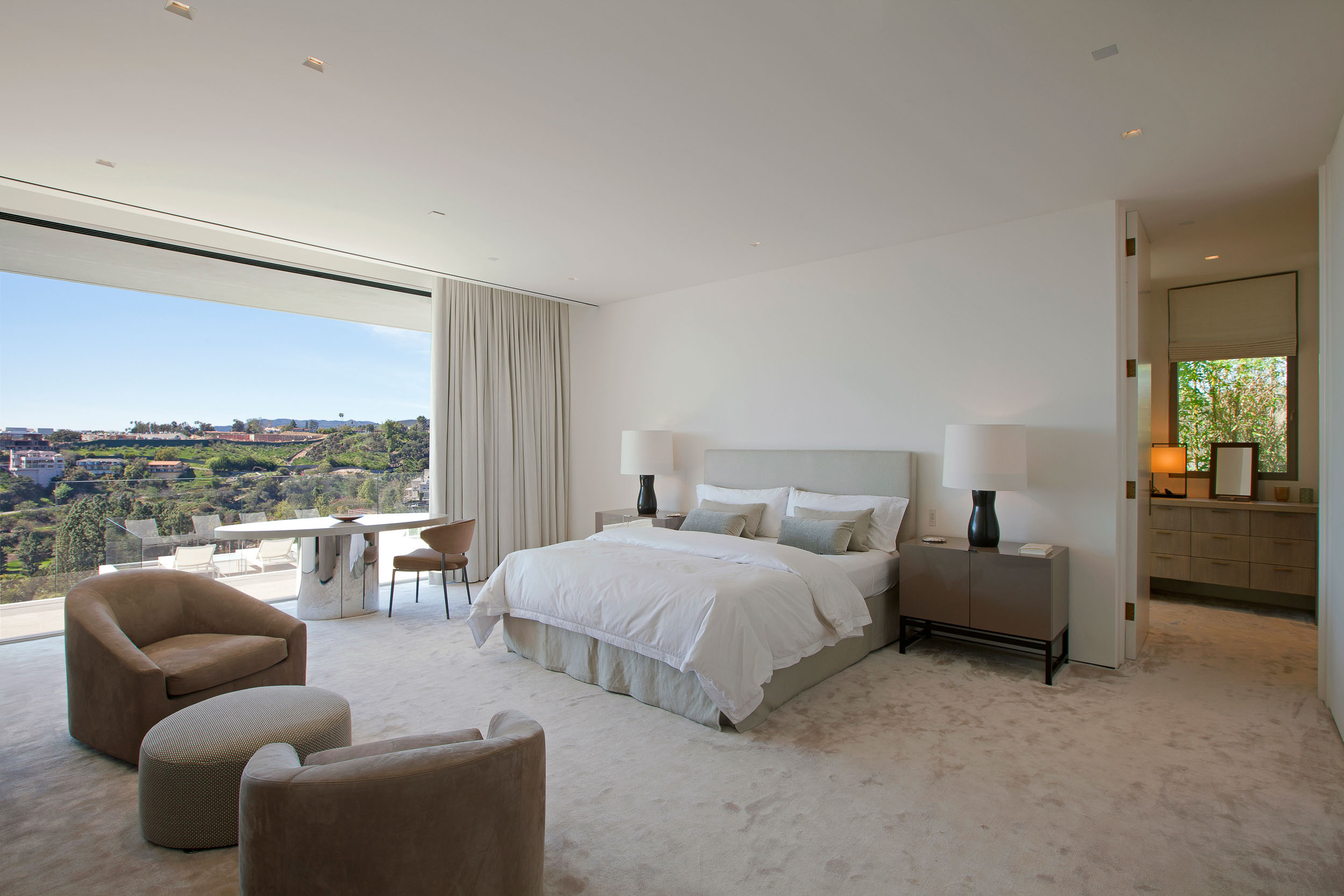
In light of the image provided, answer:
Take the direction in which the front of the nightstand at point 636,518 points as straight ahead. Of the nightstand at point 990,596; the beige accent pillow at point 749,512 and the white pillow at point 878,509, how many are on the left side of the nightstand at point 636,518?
3

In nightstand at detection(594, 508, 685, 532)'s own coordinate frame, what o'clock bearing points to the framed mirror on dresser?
The framed mirror on dresser is roughly at 8 o'clock from the nightstand.

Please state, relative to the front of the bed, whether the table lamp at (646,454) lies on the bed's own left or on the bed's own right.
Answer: on the bed's own right

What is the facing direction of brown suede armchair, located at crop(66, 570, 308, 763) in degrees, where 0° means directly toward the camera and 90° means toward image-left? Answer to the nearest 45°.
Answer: approximately 315°

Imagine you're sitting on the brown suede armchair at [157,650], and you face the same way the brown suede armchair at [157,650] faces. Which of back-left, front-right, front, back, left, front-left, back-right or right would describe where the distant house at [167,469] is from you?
back-left

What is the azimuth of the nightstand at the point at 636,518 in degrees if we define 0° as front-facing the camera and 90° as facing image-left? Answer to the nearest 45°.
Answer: approximately 45°
